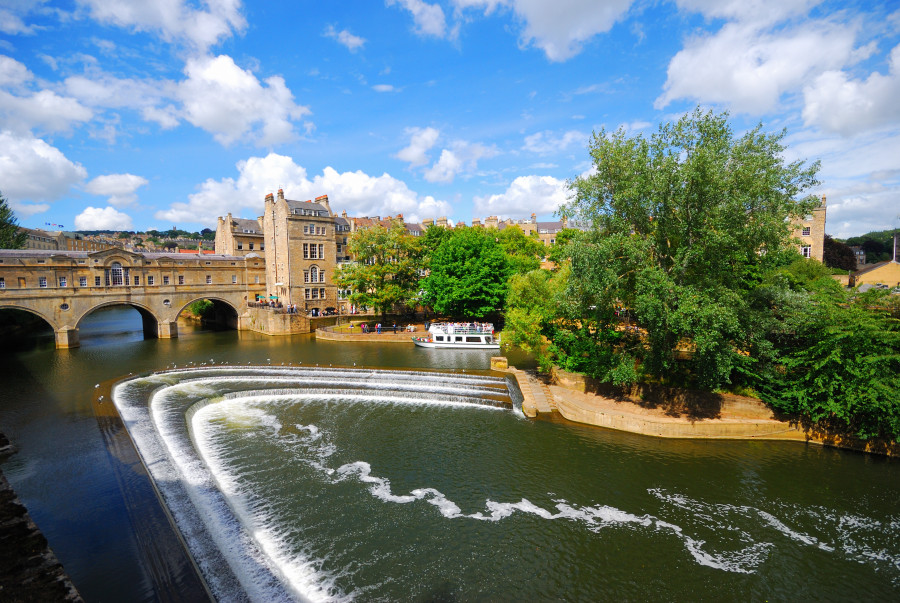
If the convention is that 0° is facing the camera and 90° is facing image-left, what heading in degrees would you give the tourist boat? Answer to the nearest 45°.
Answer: approximately 90°

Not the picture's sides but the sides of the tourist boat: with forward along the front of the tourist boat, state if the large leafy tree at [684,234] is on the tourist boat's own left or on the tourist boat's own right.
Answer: on the tourist boat's own left
